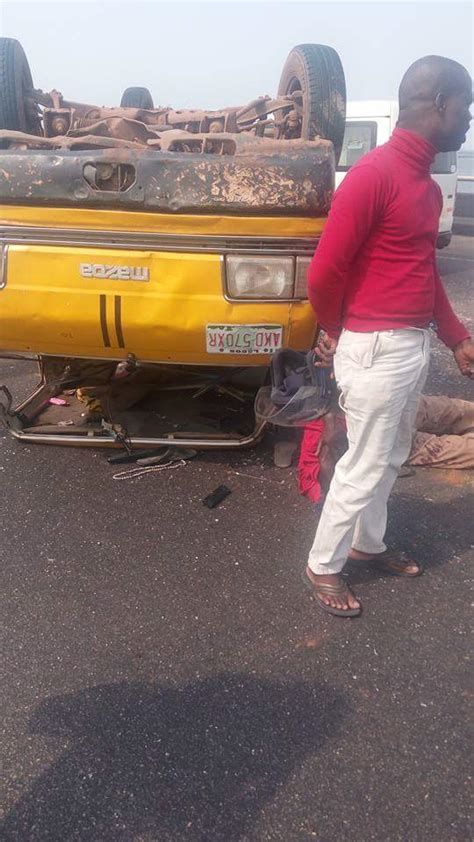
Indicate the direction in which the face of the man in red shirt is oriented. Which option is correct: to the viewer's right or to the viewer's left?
to the viewer's right
